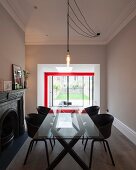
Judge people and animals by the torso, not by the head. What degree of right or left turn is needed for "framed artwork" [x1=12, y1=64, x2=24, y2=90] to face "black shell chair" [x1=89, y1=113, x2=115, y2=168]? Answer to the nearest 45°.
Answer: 0° — it already faces it

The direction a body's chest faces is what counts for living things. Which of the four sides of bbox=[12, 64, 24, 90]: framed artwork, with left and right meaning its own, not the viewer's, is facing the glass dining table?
front

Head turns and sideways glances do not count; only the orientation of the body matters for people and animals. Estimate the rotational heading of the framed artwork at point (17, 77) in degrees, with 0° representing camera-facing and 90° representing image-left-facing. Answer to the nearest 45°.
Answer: approximately 315°

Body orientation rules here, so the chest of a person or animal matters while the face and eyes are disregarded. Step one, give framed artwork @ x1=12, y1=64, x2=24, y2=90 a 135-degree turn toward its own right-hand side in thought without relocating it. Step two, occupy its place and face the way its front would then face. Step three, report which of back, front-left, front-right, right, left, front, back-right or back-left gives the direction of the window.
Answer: back-right
